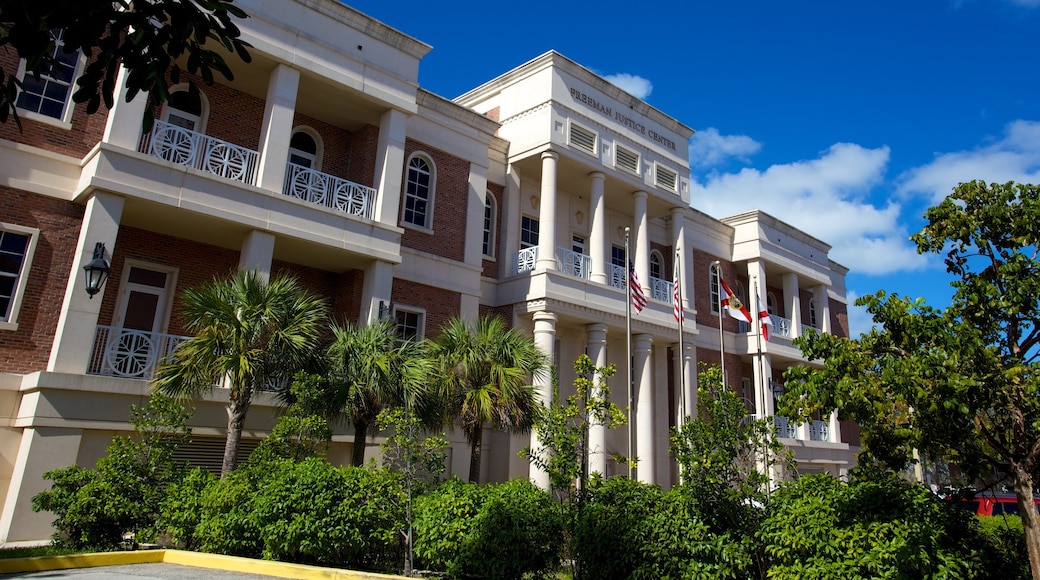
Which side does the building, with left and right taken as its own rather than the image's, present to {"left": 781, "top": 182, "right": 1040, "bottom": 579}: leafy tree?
front

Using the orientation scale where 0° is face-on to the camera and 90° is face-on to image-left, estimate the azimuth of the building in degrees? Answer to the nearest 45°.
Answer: approximately 315°

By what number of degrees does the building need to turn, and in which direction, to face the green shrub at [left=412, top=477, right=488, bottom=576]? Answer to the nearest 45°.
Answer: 0° — it already faces it
